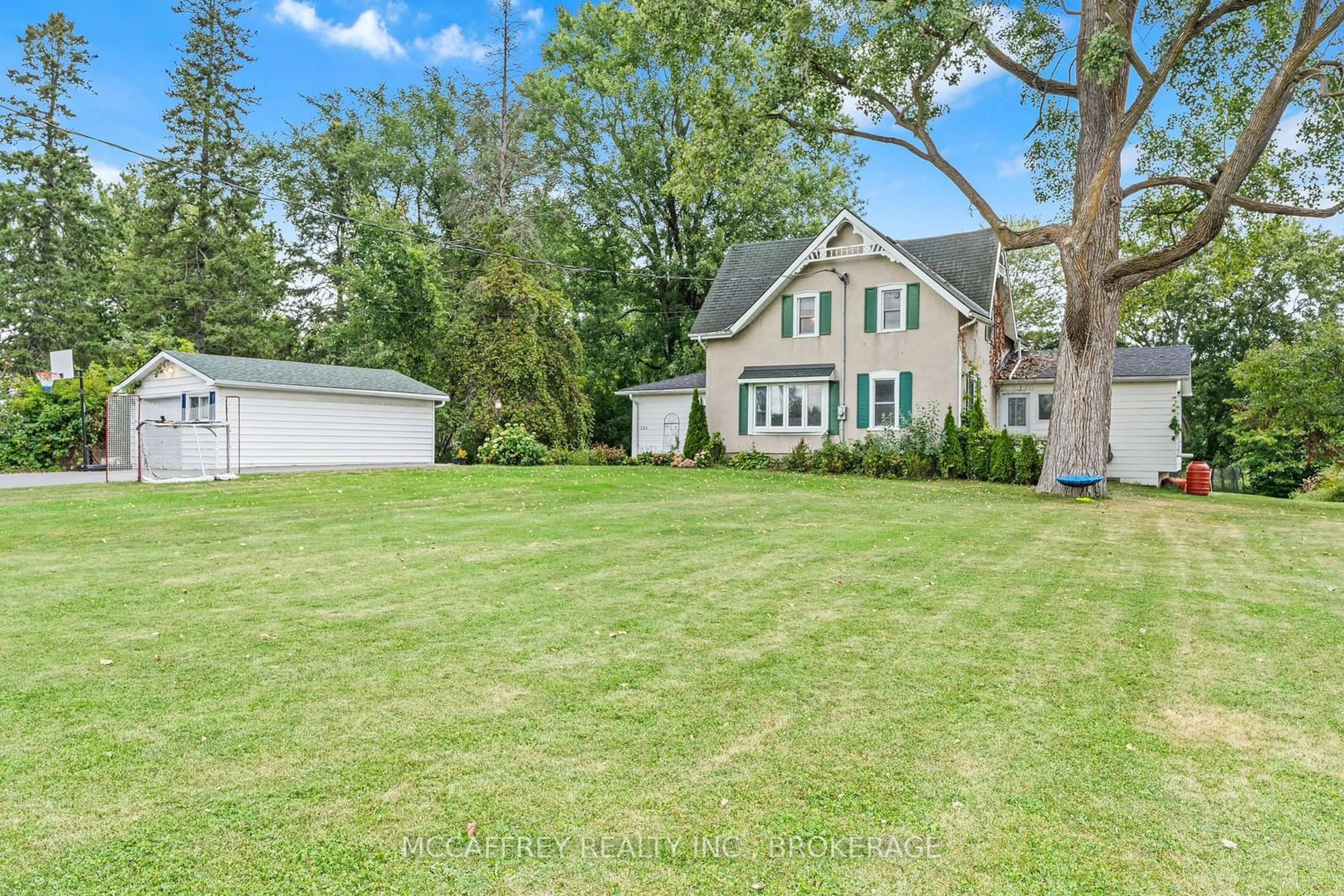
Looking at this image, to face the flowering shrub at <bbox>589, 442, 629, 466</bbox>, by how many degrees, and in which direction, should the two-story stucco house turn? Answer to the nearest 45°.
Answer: approximately 90° to its right

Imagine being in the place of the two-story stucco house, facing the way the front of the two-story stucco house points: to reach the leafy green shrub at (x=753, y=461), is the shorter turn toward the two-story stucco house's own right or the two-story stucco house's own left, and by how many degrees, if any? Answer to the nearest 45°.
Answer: approximately 90° to the two-story stucco house's own right

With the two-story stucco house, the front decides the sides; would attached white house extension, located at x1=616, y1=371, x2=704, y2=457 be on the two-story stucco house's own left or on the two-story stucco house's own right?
on the two-story stucco house's own right

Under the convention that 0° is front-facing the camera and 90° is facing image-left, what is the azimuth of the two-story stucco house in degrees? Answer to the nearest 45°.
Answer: approximately 0°

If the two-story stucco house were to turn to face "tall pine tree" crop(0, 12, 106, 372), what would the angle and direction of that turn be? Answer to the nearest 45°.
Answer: approximately 90° to its right

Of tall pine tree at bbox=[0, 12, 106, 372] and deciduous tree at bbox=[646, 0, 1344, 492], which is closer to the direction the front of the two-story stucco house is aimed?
the deciduous tree

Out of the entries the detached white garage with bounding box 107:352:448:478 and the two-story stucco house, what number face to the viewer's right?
0

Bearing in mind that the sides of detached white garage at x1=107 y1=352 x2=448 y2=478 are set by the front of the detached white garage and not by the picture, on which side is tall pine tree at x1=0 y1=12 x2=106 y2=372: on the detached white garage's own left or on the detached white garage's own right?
on the detached white garage's own right

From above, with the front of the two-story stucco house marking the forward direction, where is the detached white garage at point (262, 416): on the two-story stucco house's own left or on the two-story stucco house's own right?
on the two-story stucco house's own right

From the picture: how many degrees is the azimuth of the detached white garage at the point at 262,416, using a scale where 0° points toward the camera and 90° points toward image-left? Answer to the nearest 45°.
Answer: approximately 45°

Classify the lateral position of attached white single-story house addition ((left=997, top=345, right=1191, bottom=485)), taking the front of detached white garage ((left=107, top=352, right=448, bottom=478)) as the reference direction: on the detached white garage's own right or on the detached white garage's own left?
on the detached white garage's own left

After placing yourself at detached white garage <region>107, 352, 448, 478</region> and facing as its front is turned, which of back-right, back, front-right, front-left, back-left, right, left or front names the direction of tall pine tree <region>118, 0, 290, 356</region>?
back-right
